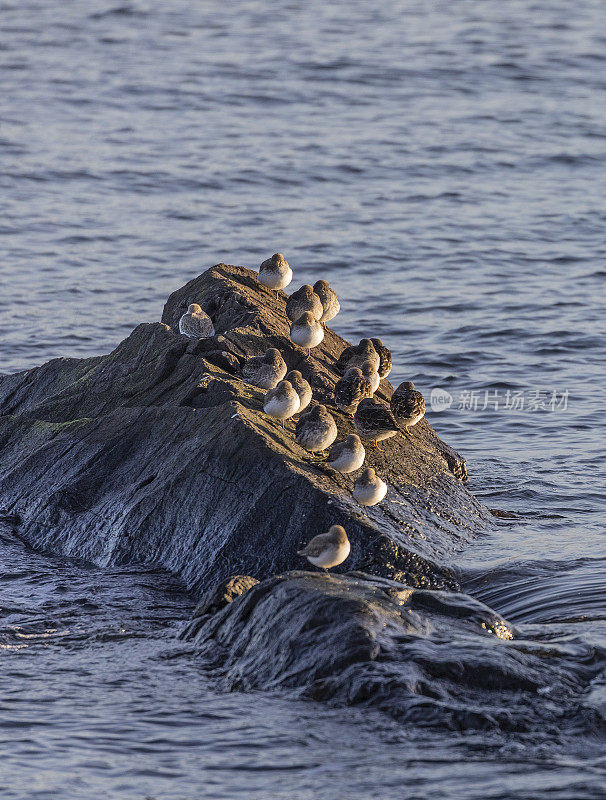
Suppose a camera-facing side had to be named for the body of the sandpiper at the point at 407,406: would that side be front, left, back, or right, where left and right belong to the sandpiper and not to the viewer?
back

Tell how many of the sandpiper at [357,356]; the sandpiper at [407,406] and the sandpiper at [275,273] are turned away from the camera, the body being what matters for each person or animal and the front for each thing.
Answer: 1

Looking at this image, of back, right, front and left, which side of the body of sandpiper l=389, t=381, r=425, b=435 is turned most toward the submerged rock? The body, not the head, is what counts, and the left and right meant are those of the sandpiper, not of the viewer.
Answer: back

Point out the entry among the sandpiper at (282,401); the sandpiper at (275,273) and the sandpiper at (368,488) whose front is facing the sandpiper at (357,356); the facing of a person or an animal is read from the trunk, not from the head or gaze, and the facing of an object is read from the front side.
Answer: the sandpiper at (275,273)

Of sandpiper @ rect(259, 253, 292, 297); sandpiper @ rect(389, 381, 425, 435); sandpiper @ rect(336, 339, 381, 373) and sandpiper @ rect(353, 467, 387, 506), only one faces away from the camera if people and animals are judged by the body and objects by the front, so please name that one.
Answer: sandpiper @ rect(389, 381, 425, 435)

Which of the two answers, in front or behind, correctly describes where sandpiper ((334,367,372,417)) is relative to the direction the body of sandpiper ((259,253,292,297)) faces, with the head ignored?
in front

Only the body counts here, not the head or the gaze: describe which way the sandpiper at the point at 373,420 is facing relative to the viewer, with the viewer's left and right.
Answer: facing away from the viewer and to the left of the viewer

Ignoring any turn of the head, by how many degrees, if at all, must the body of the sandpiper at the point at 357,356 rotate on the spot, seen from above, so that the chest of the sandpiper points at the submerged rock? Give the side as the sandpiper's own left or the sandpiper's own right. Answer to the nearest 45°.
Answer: approximately 90° to the sandpiper's own right

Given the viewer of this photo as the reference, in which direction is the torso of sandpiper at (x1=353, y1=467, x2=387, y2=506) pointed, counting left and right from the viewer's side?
facing the viewer and to the right of the viewer

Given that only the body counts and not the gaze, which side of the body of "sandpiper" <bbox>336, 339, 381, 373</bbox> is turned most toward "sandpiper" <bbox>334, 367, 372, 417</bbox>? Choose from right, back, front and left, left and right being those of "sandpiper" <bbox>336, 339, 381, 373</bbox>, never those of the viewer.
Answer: right

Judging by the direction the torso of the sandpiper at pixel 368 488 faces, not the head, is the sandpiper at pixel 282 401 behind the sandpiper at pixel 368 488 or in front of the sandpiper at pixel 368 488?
behind

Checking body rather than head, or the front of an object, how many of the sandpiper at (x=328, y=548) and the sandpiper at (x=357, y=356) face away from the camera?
0
